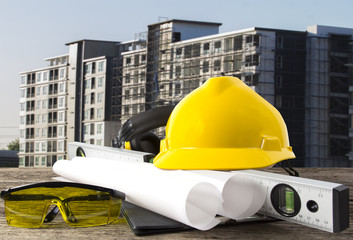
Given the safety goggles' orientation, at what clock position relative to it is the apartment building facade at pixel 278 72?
The apartment building facade is roughly at 7 o'clock from the safety goggles.

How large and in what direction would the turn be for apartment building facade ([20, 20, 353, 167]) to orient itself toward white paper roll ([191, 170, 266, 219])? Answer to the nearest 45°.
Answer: approximately 45° to its left

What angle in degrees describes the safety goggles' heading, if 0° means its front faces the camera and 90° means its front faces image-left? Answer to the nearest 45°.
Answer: approximately 0°

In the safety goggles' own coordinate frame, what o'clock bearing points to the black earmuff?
The black earmuff is roughly at 7 o'clock from the safety goggles.
